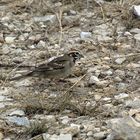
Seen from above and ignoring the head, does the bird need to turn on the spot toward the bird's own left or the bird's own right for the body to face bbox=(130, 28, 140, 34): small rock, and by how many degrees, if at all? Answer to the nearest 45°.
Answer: approximately 45° to the bird's own left

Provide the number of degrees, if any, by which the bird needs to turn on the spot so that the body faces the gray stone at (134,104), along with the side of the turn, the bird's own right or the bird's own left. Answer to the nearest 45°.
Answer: approximately 45° to the bird's own right

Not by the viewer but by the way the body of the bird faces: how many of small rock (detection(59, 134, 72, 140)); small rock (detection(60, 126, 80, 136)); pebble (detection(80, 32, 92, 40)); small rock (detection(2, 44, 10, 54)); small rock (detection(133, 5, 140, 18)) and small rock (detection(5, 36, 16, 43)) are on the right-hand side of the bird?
2

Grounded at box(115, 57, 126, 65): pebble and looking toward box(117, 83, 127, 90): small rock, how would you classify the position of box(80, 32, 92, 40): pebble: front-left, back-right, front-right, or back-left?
back-right

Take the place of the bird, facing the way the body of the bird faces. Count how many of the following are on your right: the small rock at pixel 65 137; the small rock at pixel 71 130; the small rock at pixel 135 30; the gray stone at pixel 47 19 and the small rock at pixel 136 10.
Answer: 2

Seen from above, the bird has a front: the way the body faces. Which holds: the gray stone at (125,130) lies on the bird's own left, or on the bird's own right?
on the bird's own right

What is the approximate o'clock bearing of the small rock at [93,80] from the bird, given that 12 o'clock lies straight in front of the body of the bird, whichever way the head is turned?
The small rock is roughly at 1 o'clock from the bird.

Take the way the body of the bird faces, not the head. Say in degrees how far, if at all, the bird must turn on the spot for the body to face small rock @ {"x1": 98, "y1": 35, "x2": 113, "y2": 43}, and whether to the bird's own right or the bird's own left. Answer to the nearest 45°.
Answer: approximately 45° to the bird's own left

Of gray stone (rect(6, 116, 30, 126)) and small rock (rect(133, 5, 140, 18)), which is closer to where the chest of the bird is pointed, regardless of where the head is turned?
the small rock

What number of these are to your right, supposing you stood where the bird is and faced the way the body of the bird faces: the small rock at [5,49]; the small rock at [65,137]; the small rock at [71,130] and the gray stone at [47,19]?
2

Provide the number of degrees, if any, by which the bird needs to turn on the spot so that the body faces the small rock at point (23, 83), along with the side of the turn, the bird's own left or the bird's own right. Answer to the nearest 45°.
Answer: approximately 180°

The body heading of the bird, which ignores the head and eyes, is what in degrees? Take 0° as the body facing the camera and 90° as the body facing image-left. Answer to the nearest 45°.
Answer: approximately 270°

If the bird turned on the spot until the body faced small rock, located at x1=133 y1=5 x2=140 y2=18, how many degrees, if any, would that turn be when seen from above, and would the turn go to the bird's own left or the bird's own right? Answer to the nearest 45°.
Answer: approximately 45° to the bird's own left
